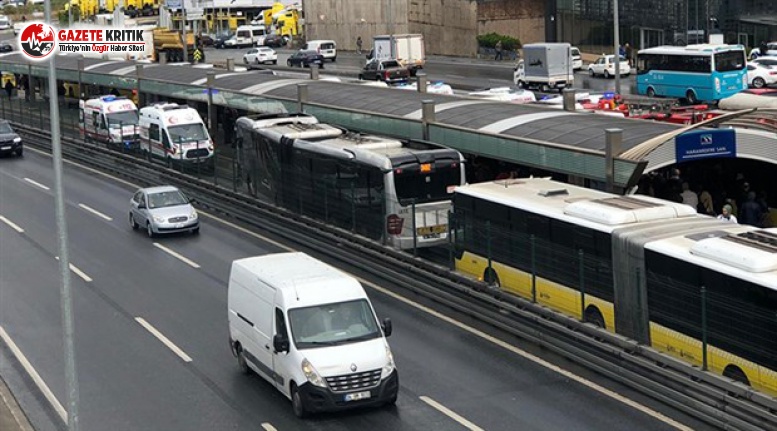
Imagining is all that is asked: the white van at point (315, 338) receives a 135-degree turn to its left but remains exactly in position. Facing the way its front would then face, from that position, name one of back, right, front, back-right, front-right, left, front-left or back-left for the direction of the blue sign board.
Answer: front-right

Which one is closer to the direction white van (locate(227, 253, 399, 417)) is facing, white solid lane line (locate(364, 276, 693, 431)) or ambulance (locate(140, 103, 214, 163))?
the white solid lane line

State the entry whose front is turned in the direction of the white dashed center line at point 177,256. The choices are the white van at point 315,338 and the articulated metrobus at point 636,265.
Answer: the articulated metrobus

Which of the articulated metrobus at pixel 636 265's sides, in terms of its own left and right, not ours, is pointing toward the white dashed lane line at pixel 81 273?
front

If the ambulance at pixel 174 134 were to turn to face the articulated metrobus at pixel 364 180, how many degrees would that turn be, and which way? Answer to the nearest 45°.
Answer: approximately 45° to its right

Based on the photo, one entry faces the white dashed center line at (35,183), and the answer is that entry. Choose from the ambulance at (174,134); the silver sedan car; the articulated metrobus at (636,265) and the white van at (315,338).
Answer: the articulated metrobus

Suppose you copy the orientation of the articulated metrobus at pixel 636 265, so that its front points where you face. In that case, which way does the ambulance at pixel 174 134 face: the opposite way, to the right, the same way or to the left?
the opposite way

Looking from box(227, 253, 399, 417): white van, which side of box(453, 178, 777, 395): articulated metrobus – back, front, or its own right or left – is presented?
left

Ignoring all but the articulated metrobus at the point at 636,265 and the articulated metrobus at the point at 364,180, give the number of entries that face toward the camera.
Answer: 0

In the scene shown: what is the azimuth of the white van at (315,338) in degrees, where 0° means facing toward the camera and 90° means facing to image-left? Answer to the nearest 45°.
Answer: approximately 315°

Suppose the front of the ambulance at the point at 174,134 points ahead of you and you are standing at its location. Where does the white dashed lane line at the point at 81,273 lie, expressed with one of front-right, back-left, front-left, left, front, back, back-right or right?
front-right
